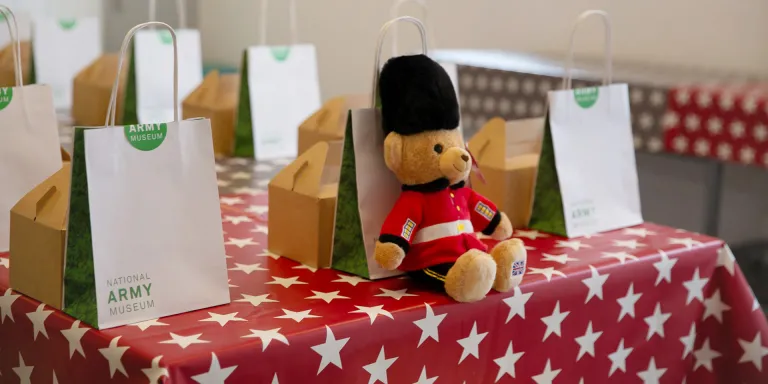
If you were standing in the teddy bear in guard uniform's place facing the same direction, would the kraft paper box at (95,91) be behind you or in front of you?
behind

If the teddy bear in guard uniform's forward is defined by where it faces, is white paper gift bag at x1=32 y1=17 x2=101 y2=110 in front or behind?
behind

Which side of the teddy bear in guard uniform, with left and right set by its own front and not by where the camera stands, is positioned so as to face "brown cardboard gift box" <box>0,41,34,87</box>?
back

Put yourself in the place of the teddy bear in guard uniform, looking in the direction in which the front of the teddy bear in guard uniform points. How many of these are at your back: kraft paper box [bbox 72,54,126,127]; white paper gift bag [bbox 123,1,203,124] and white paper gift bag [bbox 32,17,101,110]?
3

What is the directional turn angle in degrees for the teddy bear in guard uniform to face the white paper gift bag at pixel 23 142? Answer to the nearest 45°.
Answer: approximately 135° to its right

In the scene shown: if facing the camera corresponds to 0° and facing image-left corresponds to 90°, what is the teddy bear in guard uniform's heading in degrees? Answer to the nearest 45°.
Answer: approximately 315°

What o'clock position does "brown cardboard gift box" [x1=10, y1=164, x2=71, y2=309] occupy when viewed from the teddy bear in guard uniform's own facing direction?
The brown cardboard gift box is roughly at 4 o'clock from the teddy bear in guard uniform.

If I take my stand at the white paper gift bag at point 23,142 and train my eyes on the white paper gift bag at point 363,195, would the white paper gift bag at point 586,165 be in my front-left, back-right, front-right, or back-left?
front-left

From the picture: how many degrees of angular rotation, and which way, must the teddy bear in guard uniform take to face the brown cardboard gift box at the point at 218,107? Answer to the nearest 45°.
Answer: approximately 180°

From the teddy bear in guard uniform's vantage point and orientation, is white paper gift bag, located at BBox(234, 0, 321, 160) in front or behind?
behind

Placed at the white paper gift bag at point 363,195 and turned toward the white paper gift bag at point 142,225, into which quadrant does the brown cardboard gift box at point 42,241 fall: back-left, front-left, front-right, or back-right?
front-right
